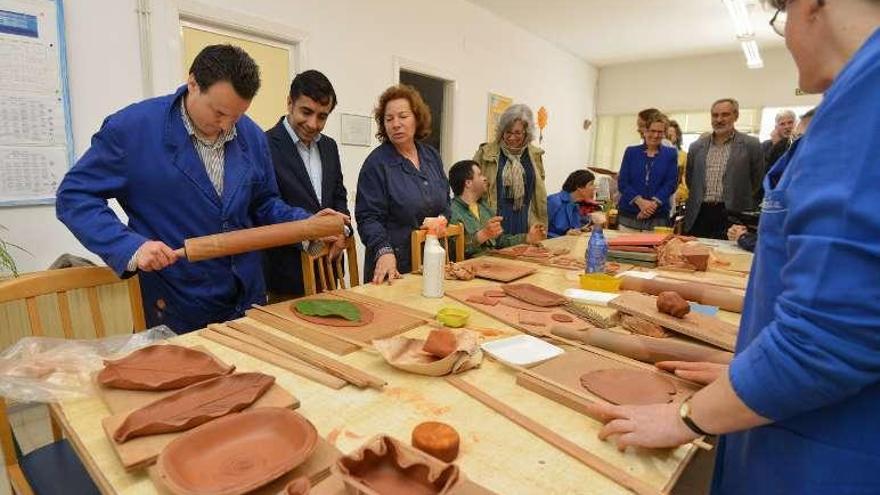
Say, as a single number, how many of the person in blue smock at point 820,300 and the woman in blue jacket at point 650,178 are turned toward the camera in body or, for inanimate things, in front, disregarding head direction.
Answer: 1

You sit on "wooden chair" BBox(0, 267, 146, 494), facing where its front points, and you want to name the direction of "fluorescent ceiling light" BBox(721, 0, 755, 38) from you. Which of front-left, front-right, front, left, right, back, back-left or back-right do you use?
front-left

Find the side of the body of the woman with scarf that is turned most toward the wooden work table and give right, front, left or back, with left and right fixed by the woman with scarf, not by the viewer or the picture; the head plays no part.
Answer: front

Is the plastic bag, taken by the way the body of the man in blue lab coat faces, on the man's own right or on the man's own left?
on the man's own right

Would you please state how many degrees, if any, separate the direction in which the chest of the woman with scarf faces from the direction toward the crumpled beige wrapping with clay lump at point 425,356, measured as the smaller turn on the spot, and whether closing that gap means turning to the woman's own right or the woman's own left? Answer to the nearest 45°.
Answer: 0° — they already face it

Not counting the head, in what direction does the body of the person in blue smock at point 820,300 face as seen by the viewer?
to the viewer's left

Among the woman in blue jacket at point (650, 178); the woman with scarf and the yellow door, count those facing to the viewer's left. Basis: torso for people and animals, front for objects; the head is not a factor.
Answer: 0

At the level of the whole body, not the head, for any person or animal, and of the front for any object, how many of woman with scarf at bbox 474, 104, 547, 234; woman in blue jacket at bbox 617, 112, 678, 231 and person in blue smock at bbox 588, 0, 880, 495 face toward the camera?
2

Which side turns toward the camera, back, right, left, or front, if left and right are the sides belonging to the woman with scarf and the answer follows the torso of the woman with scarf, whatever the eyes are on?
front

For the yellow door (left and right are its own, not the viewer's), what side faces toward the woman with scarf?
left

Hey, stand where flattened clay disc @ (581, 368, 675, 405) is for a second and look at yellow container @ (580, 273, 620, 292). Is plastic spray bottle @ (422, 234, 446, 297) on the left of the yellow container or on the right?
left

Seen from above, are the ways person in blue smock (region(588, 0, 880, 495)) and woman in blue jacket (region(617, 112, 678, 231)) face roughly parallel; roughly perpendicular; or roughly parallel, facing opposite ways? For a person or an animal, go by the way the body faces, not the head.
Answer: roughly perpendicular

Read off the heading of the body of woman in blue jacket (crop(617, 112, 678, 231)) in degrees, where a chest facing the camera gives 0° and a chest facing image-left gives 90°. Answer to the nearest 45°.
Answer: approximately 0°

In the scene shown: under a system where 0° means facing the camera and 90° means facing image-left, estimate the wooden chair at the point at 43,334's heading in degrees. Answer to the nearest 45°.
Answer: approximately 315°

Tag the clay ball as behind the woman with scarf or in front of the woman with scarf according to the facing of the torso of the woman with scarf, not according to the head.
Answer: in front
